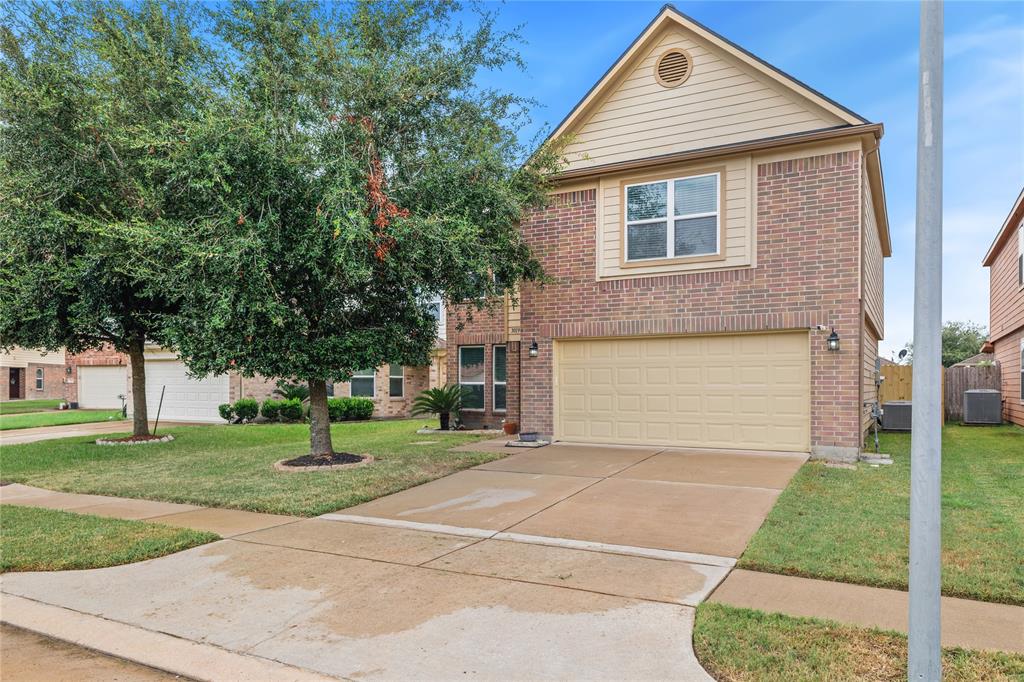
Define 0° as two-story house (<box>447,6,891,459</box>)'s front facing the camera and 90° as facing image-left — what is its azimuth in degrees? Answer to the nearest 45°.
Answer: approximately 0°

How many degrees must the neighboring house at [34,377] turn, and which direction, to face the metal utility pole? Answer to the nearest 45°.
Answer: approximately 45° to its left

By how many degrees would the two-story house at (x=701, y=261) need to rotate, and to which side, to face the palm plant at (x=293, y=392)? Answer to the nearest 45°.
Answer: approximately 135° to its right

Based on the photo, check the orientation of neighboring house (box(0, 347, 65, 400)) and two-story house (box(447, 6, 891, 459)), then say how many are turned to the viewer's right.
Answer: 0

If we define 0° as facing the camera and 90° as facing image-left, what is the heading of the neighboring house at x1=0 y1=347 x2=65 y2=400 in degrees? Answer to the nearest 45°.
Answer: approximately 45°

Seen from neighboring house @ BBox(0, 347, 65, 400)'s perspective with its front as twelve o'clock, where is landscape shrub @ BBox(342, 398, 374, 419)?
The landscape shrub is roughly at 10 o'clock from the neighboring house.

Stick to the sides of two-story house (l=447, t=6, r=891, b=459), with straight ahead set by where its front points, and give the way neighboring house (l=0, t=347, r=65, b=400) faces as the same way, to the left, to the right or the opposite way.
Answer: the same way

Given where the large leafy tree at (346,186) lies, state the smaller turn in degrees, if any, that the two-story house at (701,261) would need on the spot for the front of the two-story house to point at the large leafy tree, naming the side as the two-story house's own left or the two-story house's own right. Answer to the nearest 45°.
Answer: approximately 45° to the two-story house's own right

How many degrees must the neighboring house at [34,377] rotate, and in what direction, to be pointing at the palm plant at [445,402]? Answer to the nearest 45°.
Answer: approximately 45° to its left

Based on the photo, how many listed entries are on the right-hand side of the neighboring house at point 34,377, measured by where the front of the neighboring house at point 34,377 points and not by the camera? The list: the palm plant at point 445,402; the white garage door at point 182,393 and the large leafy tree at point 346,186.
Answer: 0

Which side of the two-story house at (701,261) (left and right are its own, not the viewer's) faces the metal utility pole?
front

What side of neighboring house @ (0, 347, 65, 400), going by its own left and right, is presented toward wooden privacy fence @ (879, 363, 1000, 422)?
left
